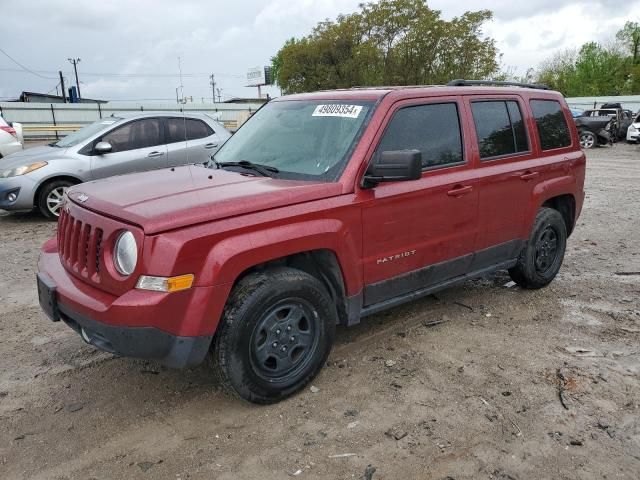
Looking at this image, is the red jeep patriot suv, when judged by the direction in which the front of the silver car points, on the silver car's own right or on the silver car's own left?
on the silver car's own left

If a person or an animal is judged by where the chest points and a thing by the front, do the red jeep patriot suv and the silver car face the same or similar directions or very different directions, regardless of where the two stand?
same or similar directions

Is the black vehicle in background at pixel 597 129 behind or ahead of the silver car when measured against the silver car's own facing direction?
behind

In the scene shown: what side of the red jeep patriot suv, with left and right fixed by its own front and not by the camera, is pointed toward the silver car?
right

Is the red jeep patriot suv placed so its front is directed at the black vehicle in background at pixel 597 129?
no

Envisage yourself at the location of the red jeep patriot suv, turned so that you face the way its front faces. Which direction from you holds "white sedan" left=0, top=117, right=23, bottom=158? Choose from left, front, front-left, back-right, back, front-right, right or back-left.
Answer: right

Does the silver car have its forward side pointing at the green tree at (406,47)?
no

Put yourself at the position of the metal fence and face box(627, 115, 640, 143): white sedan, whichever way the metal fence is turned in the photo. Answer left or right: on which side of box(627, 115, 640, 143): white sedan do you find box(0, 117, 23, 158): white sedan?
right

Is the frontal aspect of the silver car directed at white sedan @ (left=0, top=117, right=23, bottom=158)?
no

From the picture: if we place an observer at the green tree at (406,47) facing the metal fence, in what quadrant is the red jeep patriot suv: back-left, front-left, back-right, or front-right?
front-left

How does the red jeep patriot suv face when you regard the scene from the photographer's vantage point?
facing the viewer and to the left of the viewer

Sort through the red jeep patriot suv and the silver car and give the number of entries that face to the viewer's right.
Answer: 0

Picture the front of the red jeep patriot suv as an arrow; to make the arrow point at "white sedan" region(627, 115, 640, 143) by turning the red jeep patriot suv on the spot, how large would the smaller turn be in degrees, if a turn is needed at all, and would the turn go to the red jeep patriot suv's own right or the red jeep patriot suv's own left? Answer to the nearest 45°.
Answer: approximately 180°
